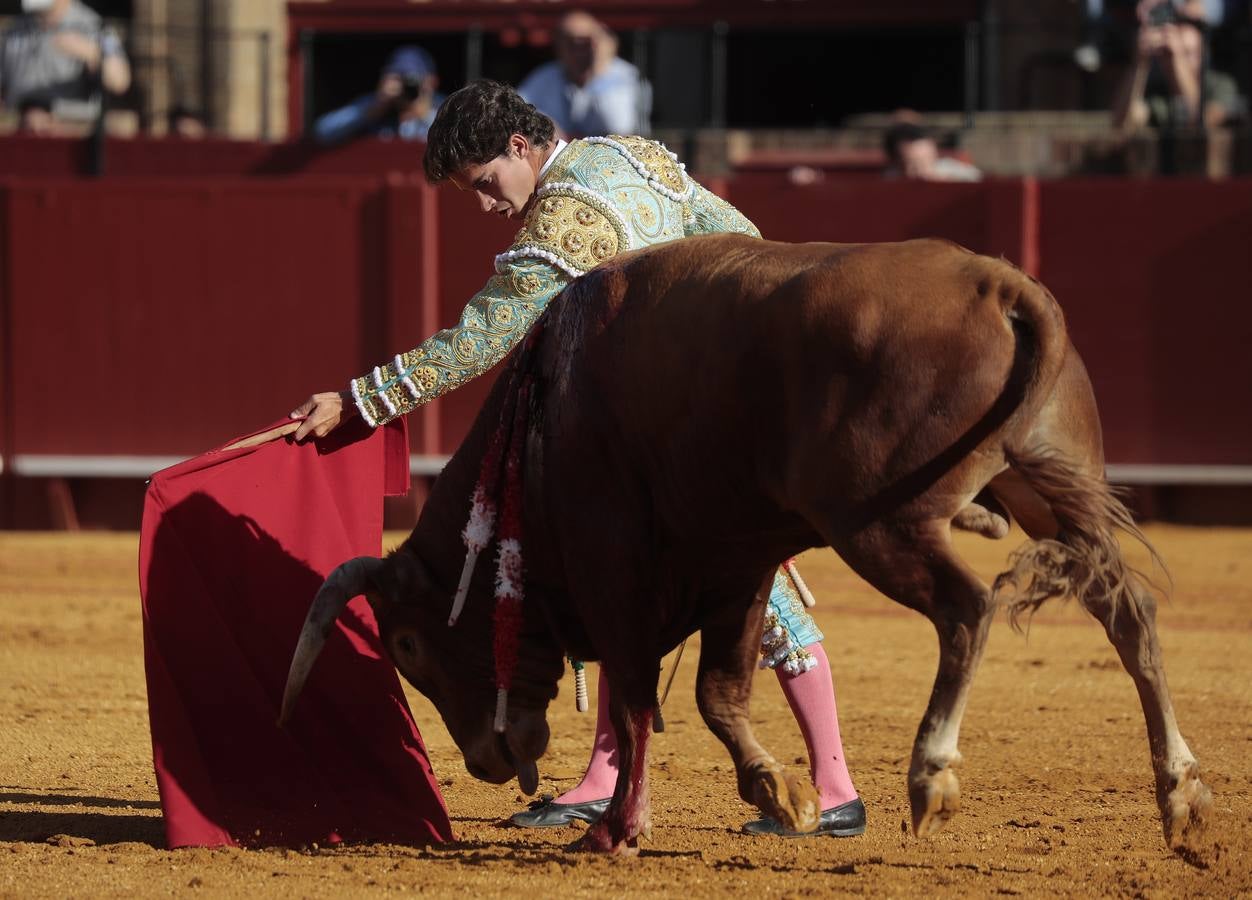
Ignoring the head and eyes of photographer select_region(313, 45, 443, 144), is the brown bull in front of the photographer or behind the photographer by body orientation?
in front

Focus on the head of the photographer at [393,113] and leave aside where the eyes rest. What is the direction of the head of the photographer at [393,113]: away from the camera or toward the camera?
toward the camera

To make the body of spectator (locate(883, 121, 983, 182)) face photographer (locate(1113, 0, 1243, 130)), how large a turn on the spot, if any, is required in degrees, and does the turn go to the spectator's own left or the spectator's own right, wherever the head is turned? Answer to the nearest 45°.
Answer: approximately 135° to the spectator's own left

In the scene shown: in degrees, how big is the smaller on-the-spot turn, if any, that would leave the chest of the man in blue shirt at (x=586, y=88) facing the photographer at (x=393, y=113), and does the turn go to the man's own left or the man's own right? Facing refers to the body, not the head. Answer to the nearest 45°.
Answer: approximately 135° to the man's own right

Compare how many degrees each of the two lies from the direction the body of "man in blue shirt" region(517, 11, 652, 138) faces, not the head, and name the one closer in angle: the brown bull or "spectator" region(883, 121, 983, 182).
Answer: the brown bull

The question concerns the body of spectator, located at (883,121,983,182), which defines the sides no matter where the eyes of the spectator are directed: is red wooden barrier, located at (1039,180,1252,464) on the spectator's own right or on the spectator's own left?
on the spectator's own left

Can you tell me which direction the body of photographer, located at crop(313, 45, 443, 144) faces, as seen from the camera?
toward the camera

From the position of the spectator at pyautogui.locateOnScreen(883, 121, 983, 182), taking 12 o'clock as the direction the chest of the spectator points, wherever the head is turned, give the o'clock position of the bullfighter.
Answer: The bullfighter is roughly at 12 o'clock from the spectator.

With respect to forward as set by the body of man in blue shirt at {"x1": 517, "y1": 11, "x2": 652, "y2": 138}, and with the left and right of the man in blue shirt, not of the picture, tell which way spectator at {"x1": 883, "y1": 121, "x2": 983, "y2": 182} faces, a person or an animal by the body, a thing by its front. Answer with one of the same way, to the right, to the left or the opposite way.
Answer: the same way

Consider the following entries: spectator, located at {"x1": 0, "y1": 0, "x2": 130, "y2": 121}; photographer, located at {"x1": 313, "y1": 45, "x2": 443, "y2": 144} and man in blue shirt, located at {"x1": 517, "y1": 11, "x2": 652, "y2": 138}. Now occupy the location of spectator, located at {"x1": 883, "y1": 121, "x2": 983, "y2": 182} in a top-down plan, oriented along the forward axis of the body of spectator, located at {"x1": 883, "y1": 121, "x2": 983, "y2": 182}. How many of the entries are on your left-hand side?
0

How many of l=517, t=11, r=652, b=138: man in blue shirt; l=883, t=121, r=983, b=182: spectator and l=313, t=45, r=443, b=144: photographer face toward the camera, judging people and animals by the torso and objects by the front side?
3

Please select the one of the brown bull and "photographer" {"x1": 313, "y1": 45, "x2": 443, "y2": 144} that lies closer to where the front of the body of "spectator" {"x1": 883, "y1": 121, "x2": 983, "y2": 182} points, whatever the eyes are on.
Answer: the brown bull

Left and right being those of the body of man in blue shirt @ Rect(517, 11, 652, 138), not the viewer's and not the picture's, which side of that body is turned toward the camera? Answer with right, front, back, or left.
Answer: front

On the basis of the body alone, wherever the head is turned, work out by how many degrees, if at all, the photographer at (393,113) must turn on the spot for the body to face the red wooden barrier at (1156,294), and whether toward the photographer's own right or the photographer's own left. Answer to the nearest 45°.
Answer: approximately 45° to the photographer's own left

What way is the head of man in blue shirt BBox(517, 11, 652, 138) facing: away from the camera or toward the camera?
toward the camera

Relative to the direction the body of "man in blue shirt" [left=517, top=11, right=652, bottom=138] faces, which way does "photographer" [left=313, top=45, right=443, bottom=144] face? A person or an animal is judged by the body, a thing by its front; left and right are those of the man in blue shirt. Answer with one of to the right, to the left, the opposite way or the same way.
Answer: the same way

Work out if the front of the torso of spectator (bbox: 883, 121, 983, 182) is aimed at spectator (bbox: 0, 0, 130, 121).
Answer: no

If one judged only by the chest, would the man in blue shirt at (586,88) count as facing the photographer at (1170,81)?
no
